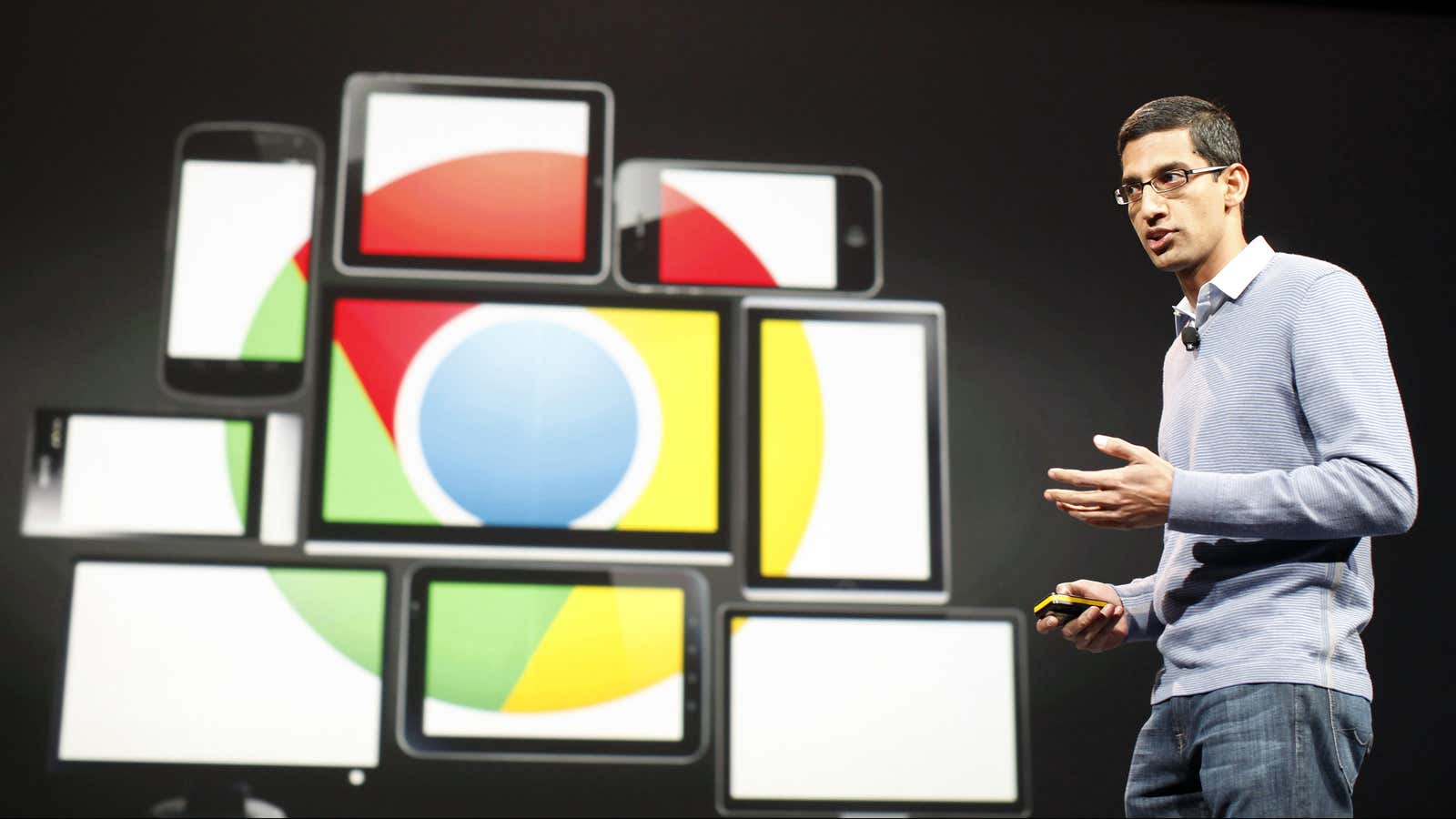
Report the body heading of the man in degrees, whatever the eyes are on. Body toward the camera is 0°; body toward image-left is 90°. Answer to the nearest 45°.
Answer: approximately 45°
